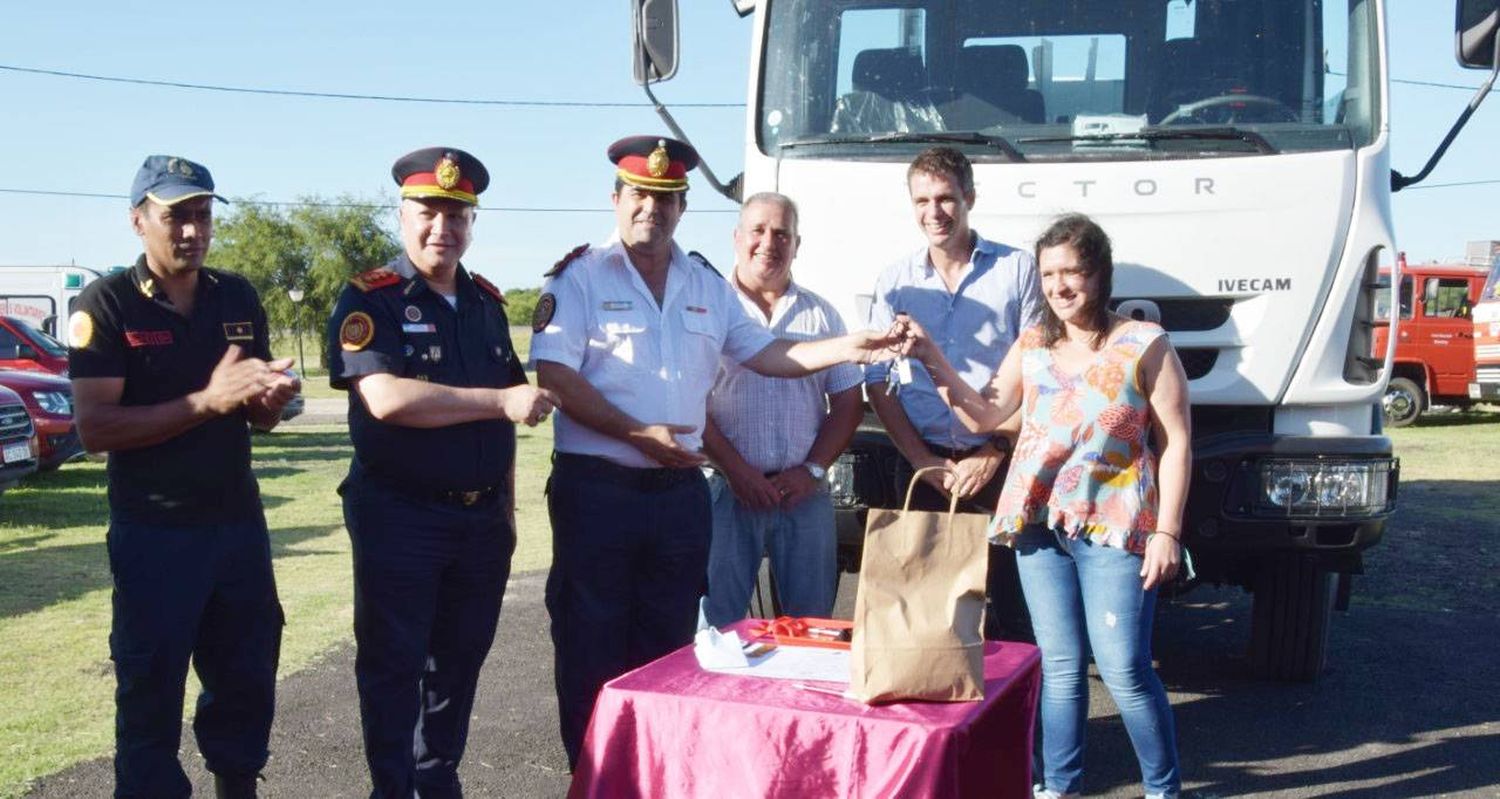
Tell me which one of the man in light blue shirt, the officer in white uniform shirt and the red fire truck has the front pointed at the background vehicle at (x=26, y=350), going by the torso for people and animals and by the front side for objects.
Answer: the red fire truck

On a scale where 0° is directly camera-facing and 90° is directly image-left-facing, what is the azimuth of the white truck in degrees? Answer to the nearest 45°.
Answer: approximately 0°

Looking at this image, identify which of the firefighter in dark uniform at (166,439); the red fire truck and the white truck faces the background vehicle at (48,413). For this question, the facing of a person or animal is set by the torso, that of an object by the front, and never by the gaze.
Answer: the red fire truck

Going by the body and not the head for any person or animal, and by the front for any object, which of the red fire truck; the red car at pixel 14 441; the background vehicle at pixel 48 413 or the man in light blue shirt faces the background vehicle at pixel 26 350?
the red fire truck

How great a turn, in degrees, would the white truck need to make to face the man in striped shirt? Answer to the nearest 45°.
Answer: approximately 45° to its right

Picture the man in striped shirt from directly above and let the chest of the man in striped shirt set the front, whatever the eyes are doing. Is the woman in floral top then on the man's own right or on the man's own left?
on the man's own left

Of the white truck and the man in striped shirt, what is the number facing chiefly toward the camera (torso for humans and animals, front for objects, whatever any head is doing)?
2

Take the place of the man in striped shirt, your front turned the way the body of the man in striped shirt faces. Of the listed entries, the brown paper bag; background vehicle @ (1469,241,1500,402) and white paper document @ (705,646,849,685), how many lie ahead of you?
2

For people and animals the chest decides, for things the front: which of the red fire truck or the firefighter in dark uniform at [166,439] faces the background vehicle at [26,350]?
the red fire truck

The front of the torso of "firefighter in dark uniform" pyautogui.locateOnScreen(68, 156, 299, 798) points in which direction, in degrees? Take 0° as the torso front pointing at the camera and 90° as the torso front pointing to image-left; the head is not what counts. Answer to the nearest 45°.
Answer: approximately 315°

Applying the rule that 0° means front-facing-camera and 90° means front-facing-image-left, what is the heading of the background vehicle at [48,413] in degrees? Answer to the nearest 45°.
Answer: approximately 315°

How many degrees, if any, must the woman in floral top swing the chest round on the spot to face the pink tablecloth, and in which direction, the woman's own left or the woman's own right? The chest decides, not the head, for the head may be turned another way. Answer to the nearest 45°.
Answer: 0° — they already face it
